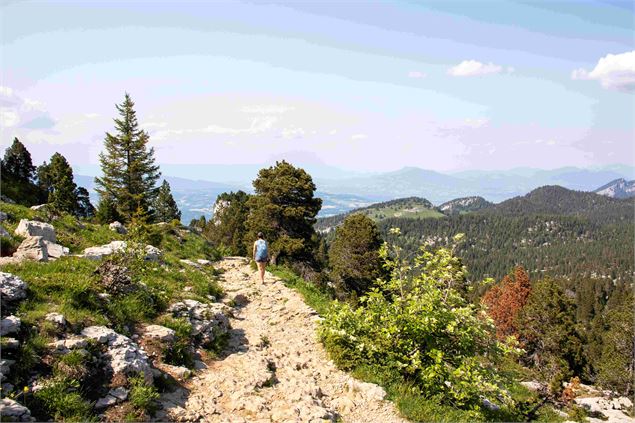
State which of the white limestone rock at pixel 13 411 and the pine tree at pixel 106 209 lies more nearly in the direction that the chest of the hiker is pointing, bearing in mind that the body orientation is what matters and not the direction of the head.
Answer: the pine tree

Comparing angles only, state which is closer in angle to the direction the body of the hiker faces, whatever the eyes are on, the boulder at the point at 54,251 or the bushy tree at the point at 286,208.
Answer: the bushy tree

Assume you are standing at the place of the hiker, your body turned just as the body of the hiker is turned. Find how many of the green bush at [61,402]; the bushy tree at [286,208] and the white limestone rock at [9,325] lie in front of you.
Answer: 1

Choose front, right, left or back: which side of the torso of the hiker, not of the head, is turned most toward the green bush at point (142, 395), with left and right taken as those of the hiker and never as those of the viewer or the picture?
back

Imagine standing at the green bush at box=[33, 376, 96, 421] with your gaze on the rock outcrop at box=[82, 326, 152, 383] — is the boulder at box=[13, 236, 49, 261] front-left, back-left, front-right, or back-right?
front-left

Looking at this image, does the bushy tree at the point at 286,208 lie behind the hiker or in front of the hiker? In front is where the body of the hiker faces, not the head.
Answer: in front

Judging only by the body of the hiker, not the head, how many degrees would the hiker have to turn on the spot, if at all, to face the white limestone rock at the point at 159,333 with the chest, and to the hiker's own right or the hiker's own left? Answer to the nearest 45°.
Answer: approximately 180°

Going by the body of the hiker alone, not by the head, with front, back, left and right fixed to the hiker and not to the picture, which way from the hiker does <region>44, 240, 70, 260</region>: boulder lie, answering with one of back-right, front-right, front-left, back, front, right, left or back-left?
back-left

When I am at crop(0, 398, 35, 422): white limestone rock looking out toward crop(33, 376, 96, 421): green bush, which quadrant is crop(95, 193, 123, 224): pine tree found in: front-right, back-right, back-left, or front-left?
front-left

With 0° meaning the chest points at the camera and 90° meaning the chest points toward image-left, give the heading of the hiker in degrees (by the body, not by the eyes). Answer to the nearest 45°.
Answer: approximately 180°

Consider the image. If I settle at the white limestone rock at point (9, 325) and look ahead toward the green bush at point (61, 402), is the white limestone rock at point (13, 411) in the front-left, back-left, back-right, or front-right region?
front-right

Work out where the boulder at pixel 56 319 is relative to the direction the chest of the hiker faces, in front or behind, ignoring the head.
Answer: behind

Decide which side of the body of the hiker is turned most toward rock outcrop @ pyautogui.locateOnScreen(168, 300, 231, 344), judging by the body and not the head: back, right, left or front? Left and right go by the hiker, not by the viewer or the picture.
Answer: back
